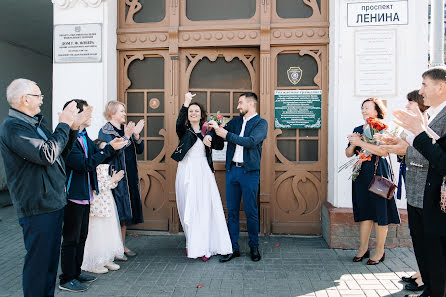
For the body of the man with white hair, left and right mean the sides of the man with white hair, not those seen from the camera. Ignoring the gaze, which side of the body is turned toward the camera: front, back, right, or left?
right

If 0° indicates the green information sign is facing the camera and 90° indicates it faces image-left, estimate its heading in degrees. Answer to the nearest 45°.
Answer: approximately 0°

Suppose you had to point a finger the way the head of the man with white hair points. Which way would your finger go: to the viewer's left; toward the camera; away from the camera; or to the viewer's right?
to the viewer's right

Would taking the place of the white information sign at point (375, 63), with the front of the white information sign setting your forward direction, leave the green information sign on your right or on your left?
on your right

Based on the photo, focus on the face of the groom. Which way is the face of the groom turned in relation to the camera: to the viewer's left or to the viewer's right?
to the viewer's left

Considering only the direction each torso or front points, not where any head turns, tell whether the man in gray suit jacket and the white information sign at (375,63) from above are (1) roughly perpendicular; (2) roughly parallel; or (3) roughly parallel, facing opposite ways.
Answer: roughly perpendicular

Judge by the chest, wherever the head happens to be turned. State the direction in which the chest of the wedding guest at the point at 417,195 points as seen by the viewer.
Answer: to the viewer's left

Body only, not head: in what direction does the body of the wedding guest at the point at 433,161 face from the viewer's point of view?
to the viewer's left

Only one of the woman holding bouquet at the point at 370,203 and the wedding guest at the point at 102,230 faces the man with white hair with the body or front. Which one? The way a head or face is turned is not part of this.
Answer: the woman holding bouquet

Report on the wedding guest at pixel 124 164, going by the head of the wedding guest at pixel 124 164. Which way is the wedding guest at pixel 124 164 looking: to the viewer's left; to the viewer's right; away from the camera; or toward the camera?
to the viewer's right

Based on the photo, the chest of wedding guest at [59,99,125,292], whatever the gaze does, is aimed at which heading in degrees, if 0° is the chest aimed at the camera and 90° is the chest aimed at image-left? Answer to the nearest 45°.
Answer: approximately 270°

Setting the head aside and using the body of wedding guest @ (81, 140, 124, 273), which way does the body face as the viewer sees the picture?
to the viewer's right
